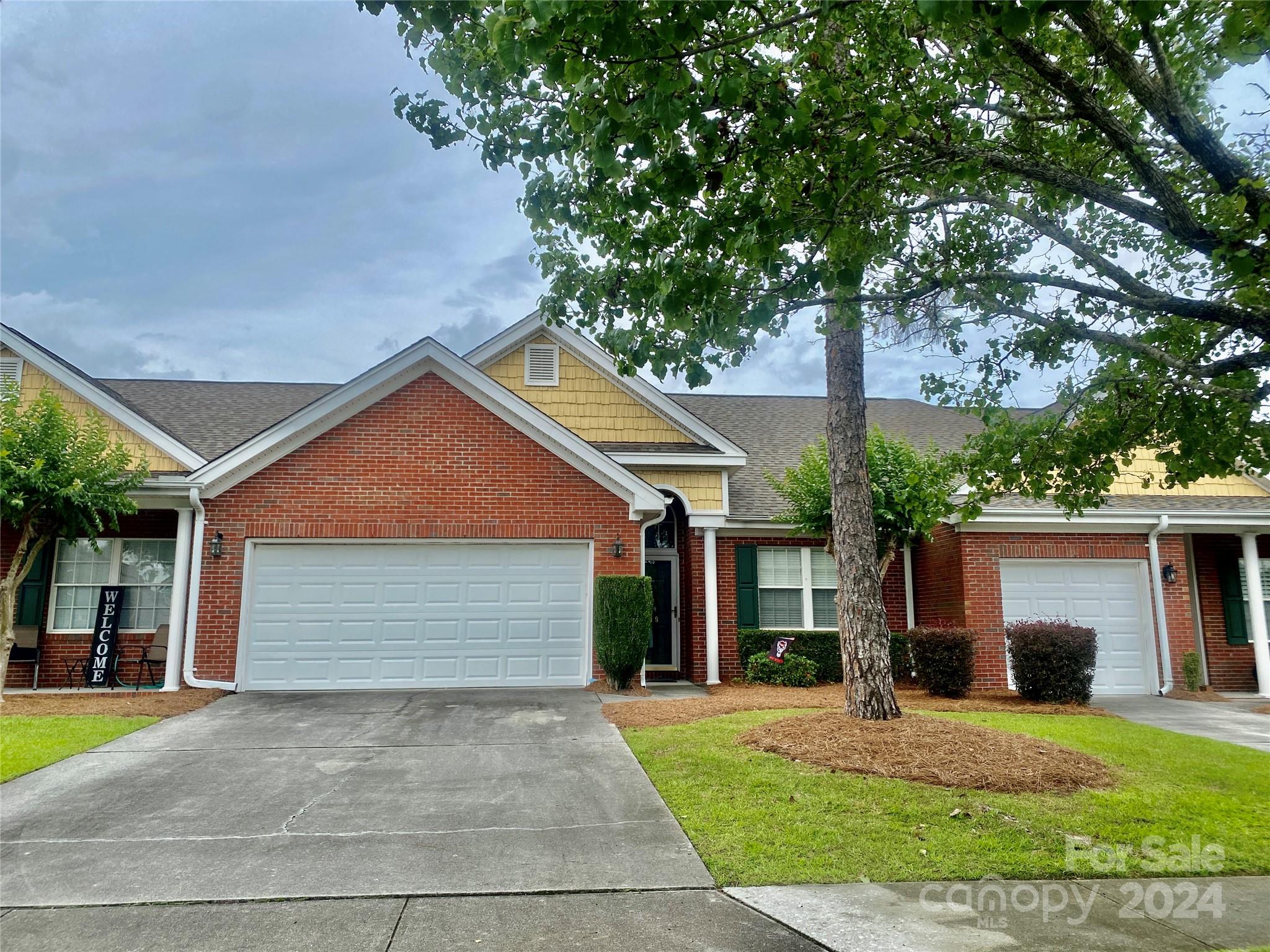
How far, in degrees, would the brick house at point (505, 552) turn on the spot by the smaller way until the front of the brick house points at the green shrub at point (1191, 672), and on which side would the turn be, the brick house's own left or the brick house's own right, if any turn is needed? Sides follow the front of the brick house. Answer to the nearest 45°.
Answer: approximately 90° to the brick house's own left

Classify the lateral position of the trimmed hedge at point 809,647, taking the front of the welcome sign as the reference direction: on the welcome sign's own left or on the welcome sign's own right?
on the welcome sign's own left

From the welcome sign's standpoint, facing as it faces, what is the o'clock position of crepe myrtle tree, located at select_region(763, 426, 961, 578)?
The crepe myrtle tree is roughly at 10 o'clock from the welcome sign.

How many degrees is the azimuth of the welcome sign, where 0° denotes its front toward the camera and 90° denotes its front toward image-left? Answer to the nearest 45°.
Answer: approximately 0°

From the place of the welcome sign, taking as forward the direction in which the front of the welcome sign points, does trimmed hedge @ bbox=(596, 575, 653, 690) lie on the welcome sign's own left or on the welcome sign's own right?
on the welcome sign's own left
